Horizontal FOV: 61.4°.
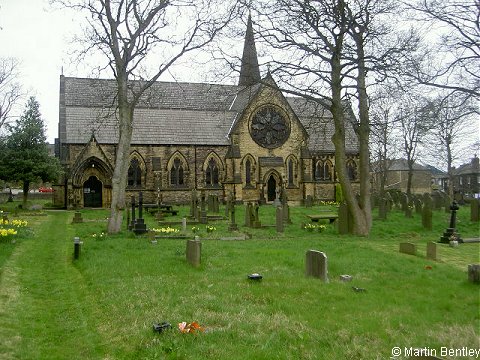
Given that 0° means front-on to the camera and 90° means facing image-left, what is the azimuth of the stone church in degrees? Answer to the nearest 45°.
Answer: approximately 0°

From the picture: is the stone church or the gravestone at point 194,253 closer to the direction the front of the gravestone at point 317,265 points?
the gravestone

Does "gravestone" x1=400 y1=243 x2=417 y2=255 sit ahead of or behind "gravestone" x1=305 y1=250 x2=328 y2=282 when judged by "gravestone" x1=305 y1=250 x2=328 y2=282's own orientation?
behind

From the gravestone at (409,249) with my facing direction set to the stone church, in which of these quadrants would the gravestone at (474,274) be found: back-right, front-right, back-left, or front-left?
back-left

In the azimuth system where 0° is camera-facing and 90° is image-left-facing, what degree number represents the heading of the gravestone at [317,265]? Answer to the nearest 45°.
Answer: approximately 45°

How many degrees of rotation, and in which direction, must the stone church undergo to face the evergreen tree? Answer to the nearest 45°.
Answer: approximately 45° to its right

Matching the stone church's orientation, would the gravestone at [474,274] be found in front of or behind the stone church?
in front

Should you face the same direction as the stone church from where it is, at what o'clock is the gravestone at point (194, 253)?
The gravestone is roughly at 12 o'clock from the stone church.

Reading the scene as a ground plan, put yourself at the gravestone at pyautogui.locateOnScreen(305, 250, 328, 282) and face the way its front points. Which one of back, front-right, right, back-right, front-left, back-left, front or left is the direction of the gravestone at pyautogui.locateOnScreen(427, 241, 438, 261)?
back

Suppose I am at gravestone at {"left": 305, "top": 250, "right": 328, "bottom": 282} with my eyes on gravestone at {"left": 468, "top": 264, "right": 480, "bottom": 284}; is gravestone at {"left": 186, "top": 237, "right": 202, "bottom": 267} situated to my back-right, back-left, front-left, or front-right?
back-left

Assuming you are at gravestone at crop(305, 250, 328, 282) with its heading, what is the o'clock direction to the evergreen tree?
The evergreen tree is roughly at 3 o'clock from the gravestone.
